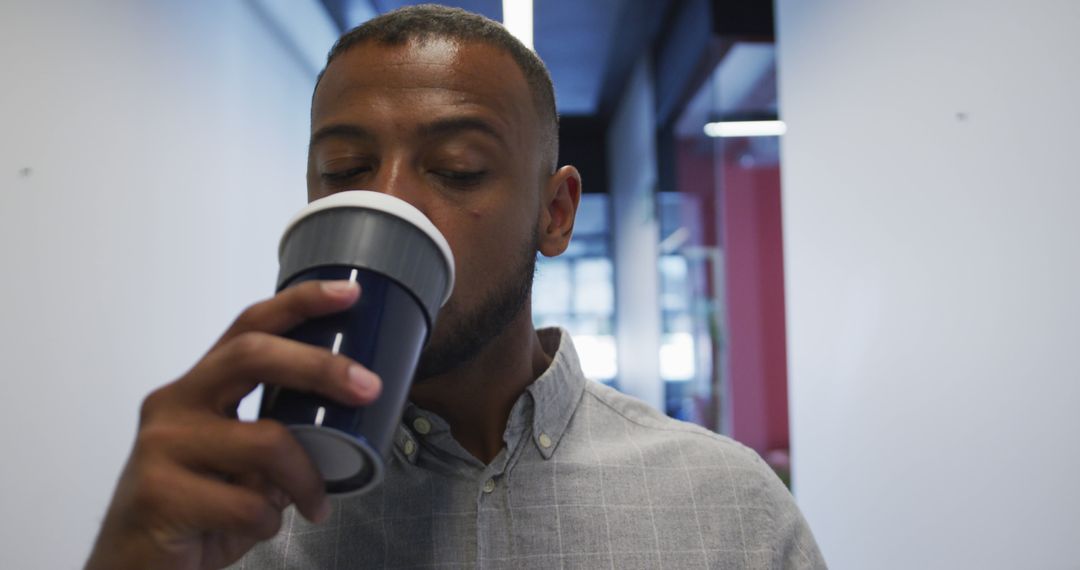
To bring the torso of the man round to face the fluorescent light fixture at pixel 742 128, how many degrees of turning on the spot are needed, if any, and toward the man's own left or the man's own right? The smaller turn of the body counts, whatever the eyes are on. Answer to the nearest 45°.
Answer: approximately 135° to the man's own left

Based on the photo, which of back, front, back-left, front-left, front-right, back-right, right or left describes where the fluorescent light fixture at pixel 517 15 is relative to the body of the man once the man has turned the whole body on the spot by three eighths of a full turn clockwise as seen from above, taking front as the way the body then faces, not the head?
front-right

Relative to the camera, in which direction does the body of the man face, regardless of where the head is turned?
toward the camera
